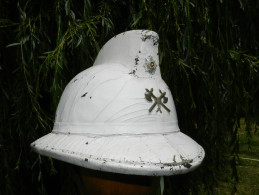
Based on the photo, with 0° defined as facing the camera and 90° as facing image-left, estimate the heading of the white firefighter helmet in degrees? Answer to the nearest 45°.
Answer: approximately 315°
